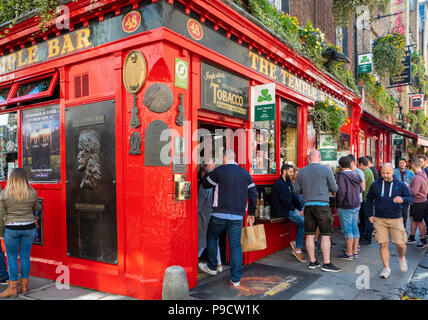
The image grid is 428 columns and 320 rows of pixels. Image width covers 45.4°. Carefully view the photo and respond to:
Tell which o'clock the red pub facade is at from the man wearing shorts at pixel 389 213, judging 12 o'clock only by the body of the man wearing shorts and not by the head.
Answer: The red pub facade is roughly at 2 o'clock from the man wearing shorts.

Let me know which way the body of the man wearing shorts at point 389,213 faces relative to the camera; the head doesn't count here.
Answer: toward the camera

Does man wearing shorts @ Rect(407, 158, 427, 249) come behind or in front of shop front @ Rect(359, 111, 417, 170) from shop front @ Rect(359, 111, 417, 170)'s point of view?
in front

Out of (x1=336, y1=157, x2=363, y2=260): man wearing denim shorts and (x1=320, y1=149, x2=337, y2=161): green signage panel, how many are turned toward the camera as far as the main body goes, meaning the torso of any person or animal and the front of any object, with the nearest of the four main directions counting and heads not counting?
1

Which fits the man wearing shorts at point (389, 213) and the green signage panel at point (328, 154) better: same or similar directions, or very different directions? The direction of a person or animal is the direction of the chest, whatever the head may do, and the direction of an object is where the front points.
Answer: same or similar directions

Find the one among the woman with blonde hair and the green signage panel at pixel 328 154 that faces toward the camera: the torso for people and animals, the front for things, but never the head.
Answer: the green signage panel

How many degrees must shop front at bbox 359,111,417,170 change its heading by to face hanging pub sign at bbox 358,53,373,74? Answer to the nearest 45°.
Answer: approximately 45° to its right

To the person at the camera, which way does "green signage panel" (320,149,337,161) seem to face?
facing the viewer

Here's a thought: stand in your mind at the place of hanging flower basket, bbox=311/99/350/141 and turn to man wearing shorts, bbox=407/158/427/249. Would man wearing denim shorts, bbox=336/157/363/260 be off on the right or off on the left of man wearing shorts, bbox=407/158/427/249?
right

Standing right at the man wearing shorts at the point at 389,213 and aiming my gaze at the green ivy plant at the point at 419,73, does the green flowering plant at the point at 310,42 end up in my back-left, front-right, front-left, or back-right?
front-left

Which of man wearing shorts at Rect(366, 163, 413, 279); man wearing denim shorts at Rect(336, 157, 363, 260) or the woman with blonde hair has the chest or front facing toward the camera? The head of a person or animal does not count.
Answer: the man wearing shorts
